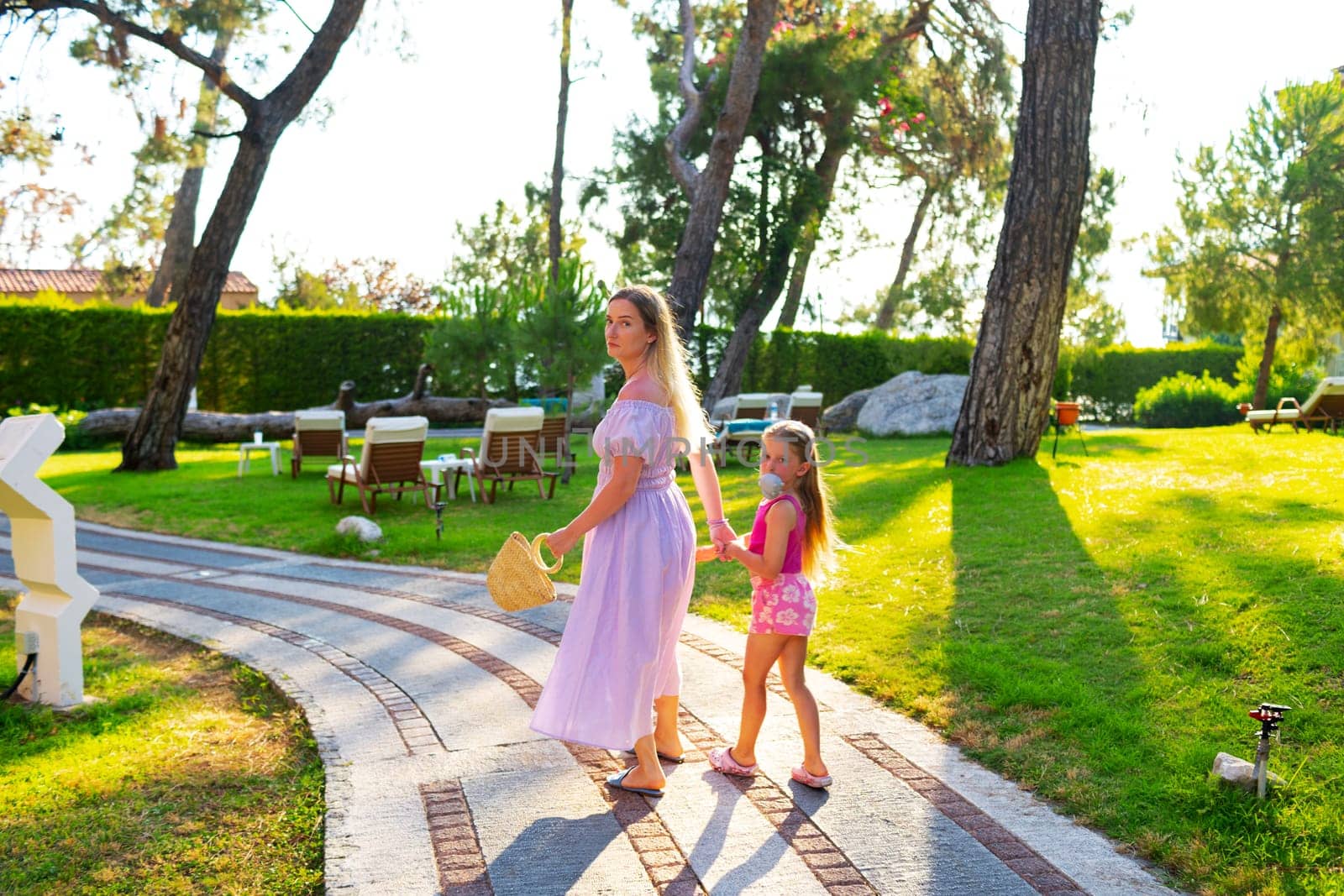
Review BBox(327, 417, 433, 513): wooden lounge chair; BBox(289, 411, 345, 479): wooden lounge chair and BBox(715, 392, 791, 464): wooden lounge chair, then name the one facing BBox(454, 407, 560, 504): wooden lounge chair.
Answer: BBox(715, 392, 791, 464): wooden lounge chair

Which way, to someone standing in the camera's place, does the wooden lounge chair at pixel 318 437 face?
facing away from the viewer

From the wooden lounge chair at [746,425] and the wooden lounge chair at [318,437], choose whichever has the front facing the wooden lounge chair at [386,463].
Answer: the wooden lounge chair at [746,425]

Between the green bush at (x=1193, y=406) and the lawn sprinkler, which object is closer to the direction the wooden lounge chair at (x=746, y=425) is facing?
the lawn sprinkler
